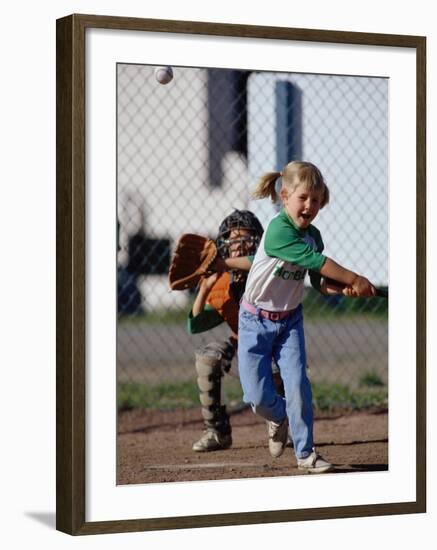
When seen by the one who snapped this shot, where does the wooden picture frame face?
facing the viewer and to the right of the viewer
